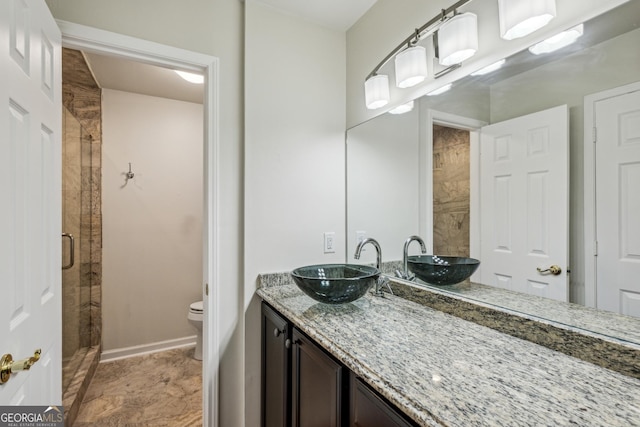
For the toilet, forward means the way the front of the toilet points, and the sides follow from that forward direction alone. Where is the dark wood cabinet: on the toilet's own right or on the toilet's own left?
on the toilet's own left

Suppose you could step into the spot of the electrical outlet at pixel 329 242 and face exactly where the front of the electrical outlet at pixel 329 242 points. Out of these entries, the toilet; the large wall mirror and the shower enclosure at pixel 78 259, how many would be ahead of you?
1

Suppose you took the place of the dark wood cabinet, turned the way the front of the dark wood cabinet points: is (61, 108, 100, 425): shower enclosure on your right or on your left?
on your right

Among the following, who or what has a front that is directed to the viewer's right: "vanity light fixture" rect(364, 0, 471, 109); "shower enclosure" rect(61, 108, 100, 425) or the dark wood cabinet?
the shower enclosure

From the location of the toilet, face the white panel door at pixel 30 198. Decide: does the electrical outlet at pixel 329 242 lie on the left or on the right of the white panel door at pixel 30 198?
left
